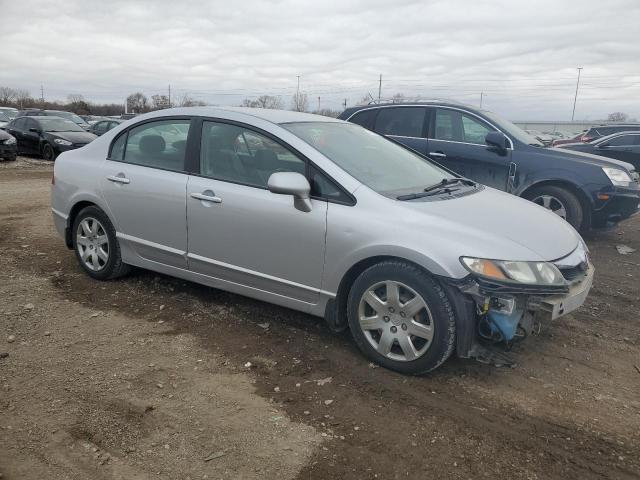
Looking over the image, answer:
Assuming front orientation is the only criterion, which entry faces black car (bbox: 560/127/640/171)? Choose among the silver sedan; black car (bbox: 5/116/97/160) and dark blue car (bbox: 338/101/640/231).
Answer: black car (bbox: 5/116/97/160)

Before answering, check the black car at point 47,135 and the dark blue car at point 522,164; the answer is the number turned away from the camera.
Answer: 0

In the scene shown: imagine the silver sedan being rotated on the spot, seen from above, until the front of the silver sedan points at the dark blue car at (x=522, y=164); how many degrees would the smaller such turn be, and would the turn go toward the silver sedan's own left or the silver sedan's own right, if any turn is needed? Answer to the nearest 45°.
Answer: approximately 90° to the silver sedan's own left

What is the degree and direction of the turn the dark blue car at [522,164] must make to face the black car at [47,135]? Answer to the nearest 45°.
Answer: approximately 180°

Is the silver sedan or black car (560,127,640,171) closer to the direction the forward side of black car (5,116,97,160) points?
the black car

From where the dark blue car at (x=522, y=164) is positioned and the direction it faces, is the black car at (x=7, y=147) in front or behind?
behind

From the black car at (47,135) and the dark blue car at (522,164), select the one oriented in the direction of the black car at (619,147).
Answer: the black car at (47,135)

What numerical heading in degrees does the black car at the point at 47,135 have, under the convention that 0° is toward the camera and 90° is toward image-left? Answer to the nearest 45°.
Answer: approximately 315°

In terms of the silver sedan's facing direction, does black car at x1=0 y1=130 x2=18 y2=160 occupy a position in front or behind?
behind

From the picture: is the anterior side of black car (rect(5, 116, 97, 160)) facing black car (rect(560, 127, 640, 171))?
yes

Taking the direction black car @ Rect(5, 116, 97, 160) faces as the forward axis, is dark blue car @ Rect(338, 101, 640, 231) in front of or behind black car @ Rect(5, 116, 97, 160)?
in front
